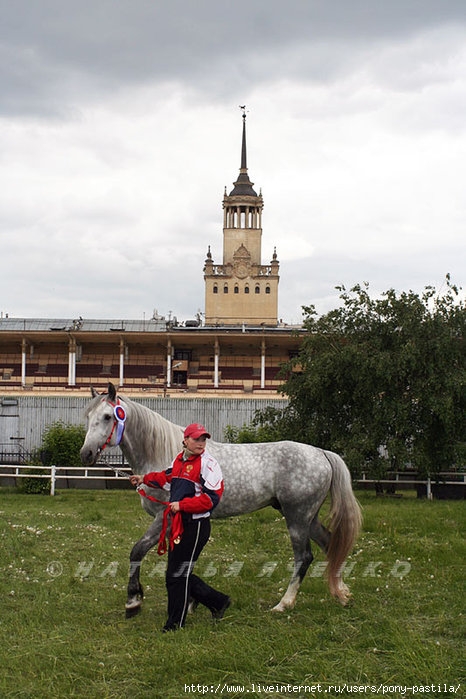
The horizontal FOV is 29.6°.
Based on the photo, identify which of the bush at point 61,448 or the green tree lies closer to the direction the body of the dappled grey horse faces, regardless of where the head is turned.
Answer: the bush

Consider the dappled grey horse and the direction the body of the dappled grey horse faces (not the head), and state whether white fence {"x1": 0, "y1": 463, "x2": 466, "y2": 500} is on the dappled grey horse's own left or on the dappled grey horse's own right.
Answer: on the dappled grey horse's own right

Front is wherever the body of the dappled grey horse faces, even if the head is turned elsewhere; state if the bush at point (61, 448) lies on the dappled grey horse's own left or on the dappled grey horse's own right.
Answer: on the dappled grey horse's own right

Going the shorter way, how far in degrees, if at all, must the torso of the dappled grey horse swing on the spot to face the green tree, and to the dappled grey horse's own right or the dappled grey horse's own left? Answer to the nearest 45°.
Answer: approximately 90° to the dappled grey horse's own right

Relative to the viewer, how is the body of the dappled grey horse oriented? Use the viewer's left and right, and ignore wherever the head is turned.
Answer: facing to the left of the viewer
